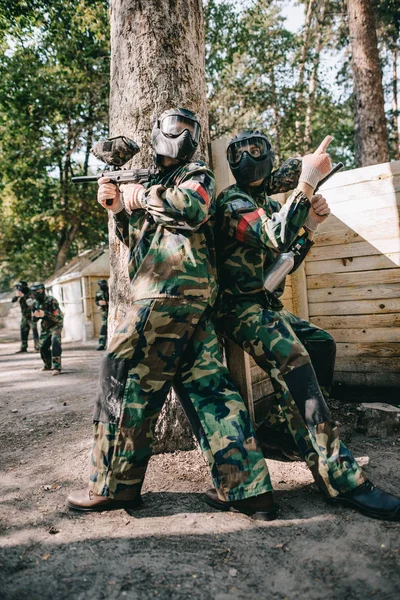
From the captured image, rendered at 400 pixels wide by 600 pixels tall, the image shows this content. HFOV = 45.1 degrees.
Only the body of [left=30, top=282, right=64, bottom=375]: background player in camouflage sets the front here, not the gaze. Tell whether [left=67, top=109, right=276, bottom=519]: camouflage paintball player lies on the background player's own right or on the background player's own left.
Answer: on the background player's own left

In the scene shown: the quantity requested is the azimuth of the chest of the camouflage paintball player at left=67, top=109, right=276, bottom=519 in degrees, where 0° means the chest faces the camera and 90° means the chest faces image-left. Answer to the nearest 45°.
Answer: approximately 45°

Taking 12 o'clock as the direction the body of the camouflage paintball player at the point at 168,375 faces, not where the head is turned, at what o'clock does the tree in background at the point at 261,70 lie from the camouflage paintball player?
The tree in background is roughly at 5 o'clock from the camouflage paintball player.

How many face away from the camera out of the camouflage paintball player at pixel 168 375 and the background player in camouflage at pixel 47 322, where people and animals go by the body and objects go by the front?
0

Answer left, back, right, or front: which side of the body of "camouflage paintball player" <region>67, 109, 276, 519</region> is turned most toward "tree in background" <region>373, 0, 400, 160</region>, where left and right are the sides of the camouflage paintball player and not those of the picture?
back

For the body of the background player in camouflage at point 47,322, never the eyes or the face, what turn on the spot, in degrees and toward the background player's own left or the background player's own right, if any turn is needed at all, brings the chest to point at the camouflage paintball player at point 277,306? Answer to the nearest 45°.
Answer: approximately 45° to the background player's own left

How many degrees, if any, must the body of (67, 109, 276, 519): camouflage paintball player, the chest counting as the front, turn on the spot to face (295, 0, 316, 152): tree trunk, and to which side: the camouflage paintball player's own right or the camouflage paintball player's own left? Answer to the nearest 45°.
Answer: approximately 135° to the camouflage paintball player's own right

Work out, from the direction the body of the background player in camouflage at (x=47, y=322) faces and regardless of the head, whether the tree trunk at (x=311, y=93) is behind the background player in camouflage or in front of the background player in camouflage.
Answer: behind

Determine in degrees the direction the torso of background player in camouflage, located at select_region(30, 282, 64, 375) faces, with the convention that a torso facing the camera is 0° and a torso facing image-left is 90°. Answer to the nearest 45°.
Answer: approximately 45°

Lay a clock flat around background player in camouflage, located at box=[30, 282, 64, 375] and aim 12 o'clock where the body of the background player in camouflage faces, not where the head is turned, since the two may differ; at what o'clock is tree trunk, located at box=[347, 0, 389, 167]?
The tree trunk is roughly at 8 o'clock from the background player in camouflage.
